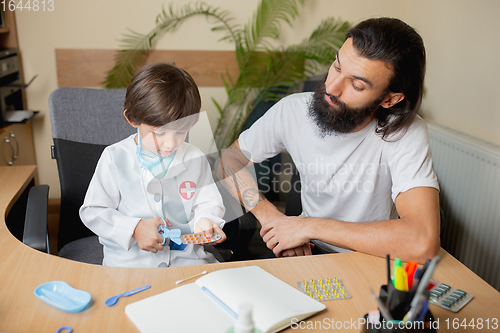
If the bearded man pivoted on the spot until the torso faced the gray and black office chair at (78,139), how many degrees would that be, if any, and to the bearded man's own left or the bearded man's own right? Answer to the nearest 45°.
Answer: approximately 45° to the bearded man's own right

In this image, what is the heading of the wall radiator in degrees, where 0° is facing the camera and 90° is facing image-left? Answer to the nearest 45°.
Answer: approximately 45°
